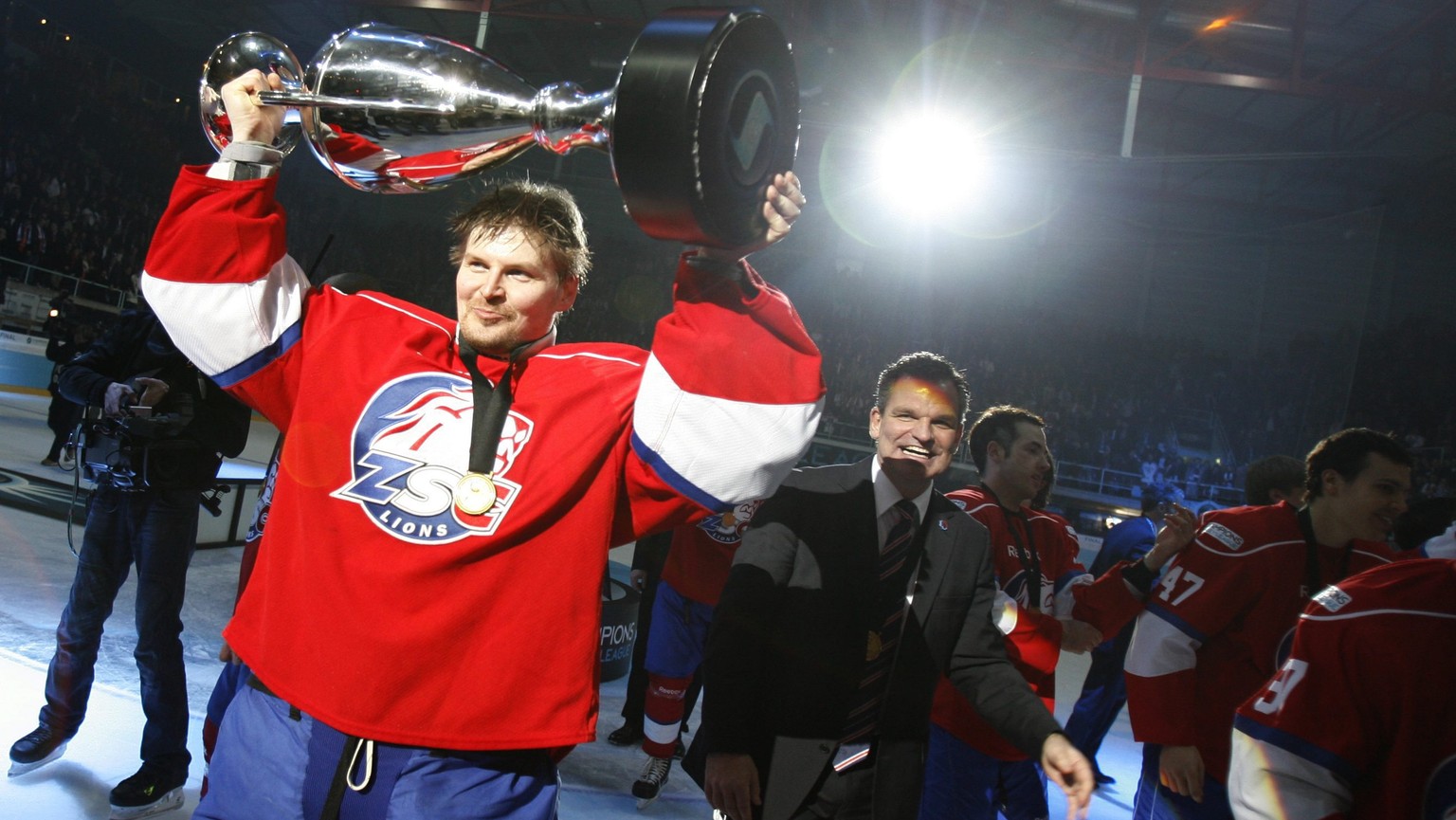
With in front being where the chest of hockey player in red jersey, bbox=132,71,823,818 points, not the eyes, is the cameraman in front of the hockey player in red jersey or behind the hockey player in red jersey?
behind

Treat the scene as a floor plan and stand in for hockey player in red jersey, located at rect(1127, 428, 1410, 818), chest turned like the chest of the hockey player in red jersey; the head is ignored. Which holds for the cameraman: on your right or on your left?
on your right

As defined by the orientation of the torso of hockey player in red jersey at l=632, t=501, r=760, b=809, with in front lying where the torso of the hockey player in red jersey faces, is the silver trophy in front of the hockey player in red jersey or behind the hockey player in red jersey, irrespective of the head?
in front

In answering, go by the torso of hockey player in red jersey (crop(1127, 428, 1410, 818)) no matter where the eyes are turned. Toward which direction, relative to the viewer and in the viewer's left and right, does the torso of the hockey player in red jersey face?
facing the viewer and to the right of the viewer

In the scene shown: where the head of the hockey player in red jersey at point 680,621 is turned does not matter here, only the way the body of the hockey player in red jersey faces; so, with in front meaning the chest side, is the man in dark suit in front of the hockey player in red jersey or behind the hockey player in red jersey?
in front

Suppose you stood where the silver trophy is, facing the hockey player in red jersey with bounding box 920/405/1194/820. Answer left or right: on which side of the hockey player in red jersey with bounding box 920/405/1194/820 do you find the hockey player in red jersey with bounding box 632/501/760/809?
left

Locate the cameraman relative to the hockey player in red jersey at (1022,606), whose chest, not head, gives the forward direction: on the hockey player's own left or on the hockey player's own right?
on the hockey player's own right

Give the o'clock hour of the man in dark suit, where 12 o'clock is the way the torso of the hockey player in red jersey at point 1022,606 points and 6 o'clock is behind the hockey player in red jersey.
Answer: The man in dark suit is roughly at 2 o'clock from the hockey player in red jersey.

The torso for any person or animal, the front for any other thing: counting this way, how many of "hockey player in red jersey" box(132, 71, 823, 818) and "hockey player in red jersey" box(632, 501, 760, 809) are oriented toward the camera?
2

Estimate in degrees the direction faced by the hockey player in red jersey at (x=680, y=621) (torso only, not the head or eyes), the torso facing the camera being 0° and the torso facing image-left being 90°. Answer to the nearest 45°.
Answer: approximately 0°
